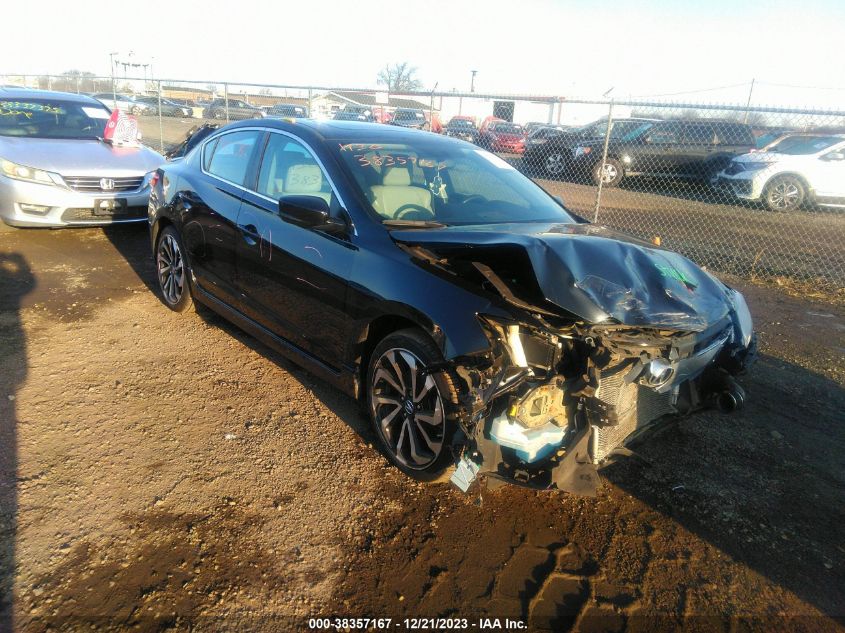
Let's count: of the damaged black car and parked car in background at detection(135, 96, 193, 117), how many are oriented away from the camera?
0

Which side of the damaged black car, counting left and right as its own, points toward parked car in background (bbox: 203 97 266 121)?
back

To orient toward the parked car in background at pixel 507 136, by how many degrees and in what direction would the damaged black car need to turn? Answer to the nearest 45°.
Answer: approximately 135° to its left

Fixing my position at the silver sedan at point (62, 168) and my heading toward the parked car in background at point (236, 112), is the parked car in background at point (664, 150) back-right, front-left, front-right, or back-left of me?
front-right

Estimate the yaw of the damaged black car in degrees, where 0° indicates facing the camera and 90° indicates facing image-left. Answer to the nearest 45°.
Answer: approximately 315°

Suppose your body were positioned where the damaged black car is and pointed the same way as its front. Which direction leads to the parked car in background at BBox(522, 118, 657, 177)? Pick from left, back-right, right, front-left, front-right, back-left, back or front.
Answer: back-left
